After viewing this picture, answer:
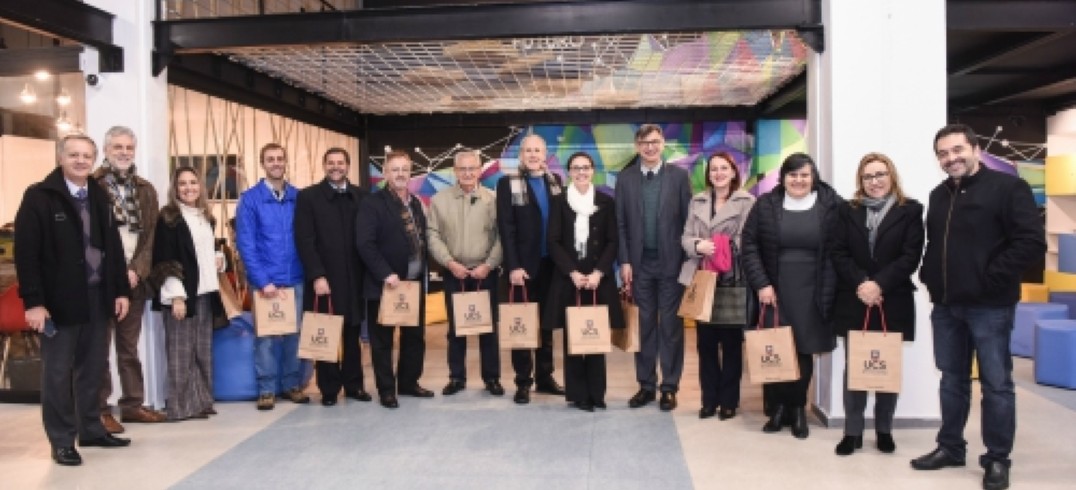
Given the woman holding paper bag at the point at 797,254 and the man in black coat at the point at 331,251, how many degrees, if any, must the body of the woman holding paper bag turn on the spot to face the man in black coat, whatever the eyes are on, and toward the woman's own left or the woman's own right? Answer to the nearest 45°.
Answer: approximately 90° to the woman's own right

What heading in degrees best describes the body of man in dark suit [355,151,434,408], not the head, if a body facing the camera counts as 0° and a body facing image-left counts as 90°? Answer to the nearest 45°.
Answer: approximately 315°

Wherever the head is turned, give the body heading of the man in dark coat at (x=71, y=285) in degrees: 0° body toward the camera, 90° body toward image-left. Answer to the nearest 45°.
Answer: approximately 315°

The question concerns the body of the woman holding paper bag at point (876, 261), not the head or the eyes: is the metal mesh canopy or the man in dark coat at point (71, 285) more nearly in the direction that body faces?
the man in dark coat

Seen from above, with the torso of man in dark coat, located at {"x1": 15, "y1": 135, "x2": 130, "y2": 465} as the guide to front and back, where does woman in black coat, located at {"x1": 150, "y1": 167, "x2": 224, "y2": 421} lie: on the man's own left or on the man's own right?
on the man's own left

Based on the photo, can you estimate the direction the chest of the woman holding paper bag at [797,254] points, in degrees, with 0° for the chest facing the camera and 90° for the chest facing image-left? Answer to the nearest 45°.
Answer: approximately 0°

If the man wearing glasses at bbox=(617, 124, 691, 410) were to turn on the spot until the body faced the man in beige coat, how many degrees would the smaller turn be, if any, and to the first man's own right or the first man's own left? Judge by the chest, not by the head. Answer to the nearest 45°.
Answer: approximately 90° to the first man's own right
